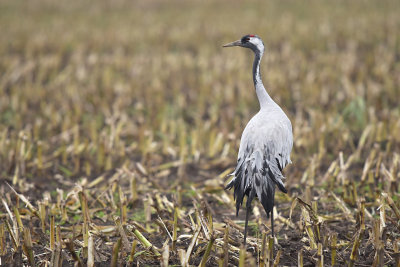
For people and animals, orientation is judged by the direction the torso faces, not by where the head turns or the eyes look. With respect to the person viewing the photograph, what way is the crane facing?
facing away from the viewer
